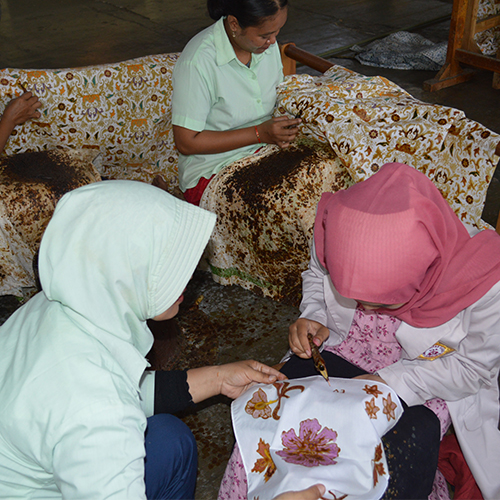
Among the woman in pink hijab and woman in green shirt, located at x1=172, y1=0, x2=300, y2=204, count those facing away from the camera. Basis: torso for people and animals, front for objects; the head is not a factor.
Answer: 0

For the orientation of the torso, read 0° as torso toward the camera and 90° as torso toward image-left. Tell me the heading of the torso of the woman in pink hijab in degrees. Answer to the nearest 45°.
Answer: approximately 45°

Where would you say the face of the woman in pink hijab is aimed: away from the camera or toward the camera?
toward the camera

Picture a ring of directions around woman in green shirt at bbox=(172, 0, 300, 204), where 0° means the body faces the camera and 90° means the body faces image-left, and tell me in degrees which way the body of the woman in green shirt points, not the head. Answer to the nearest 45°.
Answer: approximately 315°

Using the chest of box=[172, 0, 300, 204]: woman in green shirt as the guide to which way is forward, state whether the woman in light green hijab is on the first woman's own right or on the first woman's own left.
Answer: on the first woman's own right

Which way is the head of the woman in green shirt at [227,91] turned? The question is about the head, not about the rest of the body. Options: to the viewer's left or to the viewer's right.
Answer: to the viewer's right

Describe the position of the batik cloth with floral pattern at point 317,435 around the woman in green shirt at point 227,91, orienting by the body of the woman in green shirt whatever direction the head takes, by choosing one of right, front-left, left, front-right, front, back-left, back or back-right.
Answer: front-right

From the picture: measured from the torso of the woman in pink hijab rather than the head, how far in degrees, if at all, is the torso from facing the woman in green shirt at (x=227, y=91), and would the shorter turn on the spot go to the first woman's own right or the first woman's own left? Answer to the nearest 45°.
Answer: approximately 90° to the first woman's own right

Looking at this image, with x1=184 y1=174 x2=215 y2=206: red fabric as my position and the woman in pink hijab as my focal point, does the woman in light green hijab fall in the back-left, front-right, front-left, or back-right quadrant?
front-right
